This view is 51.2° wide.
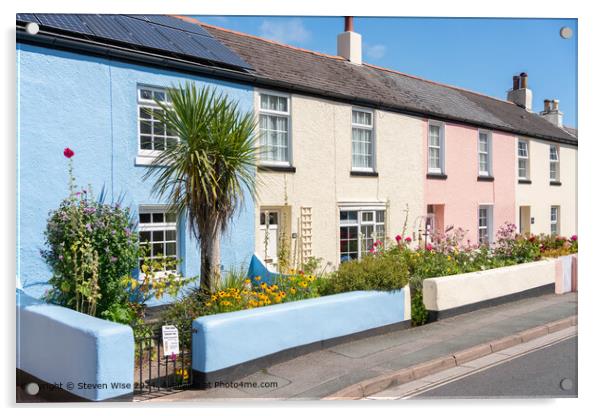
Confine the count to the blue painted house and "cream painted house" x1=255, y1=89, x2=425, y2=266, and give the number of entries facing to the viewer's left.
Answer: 0

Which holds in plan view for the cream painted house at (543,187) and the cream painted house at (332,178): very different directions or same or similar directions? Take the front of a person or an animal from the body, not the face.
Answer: same or similar directions

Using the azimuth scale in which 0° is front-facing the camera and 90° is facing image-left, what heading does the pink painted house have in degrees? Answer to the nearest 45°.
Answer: approximately 315°

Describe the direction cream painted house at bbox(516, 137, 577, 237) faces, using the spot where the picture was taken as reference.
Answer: facing the viewer and to the right of the viewer

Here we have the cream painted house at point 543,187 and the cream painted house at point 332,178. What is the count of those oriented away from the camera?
0

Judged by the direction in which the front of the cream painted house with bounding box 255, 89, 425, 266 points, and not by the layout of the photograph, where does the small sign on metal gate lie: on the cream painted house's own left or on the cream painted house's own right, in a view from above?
on the cream painted house's own right

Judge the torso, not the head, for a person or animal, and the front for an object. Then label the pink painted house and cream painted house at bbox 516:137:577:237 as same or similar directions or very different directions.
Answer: same or similar directions

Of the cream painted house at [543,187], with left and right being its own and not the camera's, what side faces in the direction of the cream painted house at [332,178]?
right

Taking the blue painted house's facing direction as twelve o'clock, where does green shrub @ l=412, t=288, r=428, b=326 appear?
The green shrub is roughly at 10 o'clock from the blue painted house.

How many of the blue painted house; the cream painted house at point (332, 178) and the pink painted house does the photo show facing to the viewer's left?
0

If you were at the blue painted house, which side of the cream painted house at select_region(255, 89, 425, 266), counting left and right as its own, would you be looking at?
right

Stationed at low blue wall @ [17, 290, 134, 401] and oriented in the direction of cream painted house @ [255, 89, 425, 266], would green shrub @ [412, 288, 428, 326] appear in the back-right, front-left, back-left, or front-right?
front-right

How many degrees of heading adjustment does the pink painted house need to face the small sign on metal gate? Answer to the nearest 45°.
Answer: approximately 90° to its right

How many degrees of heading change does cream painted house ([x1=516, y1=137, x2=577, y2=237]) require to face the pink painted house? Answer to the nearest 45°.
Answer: approximately 135° to its right

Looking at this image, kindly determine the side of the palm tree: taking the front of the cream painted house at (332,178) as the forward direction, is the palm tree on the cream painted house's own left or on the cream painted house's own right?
on the cream painted house's own right
